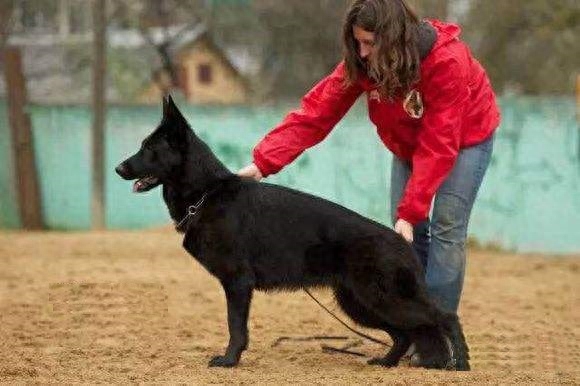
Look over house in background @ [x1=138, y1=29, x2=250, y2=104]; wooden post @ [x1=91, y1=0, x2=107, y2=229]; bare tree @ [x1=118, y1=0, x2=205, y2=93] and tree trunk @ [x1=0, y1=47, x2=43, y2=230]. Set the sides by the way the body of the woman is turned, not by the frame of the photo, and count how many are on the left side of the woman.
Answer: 0

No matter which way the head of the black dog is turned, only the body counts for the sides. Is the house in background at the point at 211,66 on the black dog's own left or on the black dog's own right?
on the black dog's own right

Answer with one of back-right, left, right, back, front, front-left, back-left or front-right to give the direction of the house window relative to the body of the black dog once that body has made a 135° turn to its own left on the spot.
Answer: back-left

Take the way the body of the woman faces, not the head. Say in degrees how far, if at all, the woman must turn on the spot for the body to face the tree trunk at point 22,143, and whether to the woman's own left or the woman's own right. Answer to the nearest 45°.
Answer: approximately 90° to the woman's own right

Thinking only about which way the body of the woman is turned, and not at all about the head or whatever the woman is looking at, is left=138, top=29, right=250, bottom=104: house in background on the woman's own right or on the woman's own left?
on the woman's own right

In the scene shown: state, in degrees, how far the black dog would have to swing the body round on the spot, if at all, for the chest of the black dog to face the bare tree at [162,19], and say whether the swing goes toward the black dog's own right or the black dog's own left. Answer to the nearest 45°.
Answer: approximately 90° to the black dog's own right

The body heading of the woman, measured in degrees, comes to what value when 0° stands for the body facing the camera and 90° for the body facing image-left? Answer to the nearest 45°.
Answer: approximately 45°

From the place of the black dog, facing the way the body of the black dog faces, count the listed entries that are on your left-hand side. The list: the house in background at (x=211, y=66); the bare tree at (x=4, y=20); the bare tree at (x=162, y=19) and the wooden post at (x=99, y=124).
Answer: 0

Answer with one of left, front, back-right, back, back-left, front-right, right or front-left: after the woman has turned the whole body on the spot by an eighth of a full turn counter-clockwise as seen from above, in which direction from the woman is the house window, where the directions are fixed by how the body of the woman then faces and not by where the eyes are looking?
back

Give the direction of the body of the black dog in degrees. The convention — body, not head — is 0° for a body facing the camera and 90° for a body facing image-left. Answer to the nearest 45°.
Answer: approximately 90°

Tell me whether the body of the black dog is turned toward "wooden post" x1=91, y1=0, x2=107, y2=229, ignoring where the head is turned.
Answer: no
